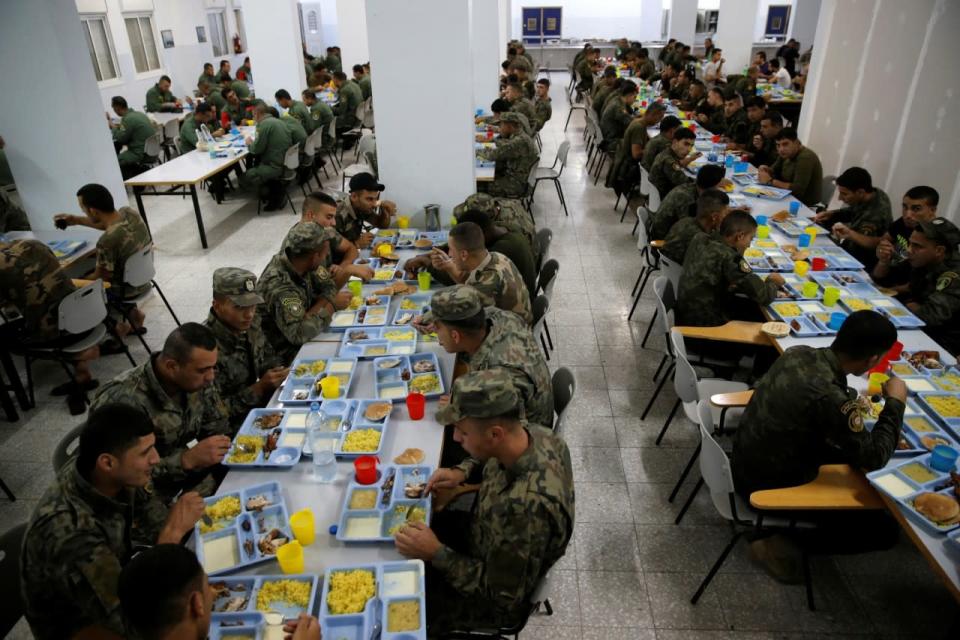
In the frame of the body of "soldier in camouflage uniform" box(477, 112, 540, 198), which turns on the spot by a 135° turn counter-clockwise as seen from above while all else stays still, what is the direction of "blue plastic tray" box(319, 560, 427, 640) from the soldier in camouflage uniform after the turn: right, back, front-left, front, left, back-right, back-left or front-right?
front-right

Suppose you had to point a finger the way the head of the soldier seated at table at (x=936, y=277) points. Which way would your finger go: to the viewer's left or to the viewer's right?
to the viewer's left

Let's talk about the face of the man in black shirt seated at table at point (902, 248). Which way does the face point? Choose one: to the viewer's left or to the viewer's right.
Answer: to the viewer's left

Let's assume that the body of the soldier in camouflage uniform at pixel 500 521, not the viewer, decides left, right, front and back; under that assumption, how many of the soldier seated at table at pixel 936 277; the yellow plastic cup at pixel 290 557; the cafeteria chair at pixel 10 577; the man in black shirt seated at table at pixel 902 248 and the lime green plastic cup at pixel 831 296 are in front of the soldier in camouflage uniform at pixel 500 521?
2

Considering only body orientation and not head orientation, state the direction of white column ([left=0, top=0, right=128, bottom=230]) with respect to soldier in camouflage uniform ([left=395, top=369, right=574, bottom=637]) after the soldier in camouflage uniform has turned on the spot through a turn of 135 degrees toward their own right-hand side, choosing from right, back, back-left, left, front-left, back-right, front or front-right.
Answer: left

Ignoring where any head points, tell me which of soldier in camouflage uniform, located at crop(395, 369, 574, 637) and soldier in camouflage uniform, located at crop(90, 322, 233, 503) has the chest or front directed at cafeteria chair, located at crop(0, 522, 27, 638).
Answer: soldier in camouflage uniform, located at crop(395, 369, 574, 637)

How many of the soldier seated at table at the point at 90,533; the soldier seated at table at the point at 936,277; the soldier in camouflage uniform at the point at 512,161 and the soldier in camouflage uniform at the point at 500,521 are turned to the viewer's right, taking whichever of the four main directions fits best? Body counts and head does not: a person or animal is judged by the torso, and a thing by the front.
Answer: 1

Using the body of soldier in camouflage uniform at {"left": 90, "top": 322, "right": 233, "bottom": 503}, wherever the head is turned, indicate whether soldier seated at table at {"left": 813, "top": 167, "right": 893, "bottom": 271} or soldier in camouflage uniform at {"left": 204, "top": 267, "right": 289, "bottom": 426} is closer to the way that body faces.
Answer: the soldier seated at table

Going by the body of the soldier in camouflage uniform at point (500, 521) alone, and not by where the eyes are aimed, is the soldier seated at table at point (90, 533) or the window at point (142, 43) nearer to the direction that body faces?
the soldier seated at table

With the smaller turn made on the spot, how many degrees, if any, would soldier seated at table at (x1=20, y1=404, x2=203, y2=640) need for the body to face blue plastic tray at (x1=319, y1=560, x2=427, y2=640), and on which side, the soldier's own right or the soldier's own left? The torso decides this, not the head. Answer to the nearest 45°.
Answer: approximately 45° to the soldier's own right

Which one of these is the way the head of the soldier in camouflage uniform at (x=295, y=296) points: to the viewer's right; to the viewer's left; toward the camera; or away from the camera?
to the viewer's right

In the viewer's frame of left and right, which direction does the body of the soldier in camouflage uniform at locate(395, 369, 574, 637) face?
facing to the left of the viewer

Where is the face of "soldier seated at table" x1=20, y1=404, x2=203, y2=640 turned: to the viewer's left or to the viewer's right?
to the viewer's right

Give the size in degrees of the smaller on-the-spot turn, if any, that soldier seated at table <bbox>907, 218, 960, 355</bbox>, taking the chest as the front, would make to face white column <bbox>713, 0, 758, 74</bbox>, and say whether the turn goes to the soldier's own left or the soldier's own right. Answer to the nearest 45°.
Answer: approximately 45° to the soldier's own right

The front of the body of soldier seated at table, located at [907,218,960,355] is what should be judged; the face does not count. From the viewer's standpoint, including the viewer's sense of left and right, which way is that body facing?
facing to the left of the viewer

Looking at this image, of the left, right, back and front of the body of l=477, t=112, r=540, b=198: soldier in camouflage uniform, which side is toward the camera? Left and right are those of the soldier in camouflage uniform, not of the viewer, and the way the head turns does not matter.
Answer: left

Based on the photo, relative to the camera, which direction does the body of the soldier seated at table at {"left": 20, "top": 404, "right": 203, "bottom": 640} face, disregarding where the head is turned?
to the viewer's right

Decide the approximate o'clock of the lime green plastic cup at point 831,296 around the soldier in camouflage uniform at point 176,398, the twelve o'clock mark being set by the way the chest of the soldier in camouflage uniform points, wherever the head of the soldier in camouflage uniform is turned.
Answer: The lime green plastic cup is roughly at 11 o'clock from the soldier in camouflage uniform.

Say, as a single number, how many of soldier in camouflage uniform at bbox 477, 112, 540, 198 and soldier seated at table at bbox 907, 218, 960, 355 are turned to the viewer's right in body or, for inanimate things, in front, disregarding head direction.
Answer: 0

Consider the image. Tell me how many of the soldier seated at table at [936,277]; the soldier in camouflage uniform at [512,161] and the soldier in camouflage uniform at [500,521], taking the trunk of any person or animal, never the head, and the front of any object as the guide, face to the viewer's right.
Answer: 0

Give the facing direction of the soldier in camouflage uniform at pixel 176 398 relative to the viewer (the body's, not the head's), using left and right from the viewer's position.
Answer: facing the viewer and to the right of the viewer
